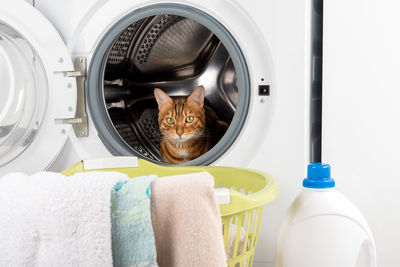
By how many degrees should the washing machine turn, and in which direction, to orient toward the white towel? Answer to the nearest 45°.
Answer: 0° — it already faces it

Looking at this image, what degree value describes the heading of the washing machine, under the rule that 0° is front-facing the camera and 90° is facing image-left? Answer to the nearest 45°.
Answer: approximately 0°

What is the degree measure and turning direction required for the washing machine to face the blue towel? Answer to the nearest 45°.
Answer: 0° — it already faces it

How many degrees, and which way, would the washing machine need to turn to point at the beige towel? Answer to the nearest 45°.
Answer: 0° — it already faces it
